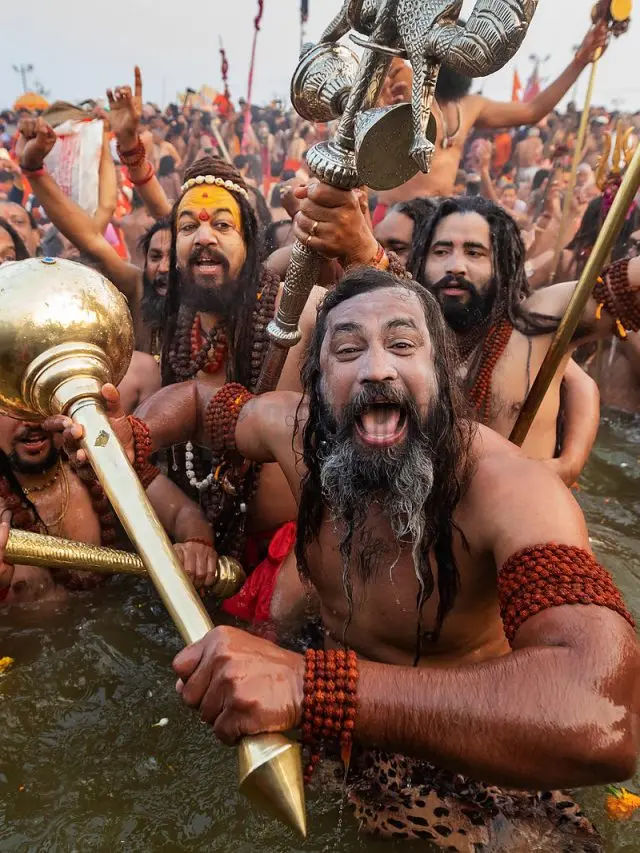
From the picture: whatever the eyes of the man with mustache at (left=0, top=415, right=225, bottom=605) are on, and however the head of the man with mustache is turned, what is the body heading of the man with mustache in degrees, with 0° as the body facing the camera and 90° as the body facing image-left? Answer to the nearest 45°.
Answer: approximately 0°

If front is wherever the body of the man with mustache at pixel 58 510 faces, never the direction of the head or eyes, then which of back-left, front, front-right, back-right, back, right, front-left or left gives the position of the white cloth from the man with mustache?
back

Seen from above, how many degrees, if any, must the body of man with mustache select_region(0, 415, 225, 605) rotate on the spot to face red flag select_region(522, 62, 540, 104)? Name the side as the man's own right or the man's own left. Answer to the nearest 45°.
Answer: approximately 135° to the man's own left

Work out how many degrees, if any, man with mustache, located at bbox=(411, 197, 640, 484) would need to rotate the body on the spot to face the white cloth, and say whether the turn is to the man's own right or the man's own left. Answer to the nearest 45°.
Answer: approximately 90° to the man's own right

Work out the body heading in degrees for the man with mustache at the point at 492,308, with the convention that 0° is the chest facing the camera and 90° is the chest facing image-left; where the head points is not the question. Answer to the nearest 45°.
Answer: approximately 45°

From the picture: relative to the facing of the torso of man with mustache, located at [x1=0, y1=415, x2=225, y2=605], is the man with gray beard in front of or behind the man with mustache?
in front
